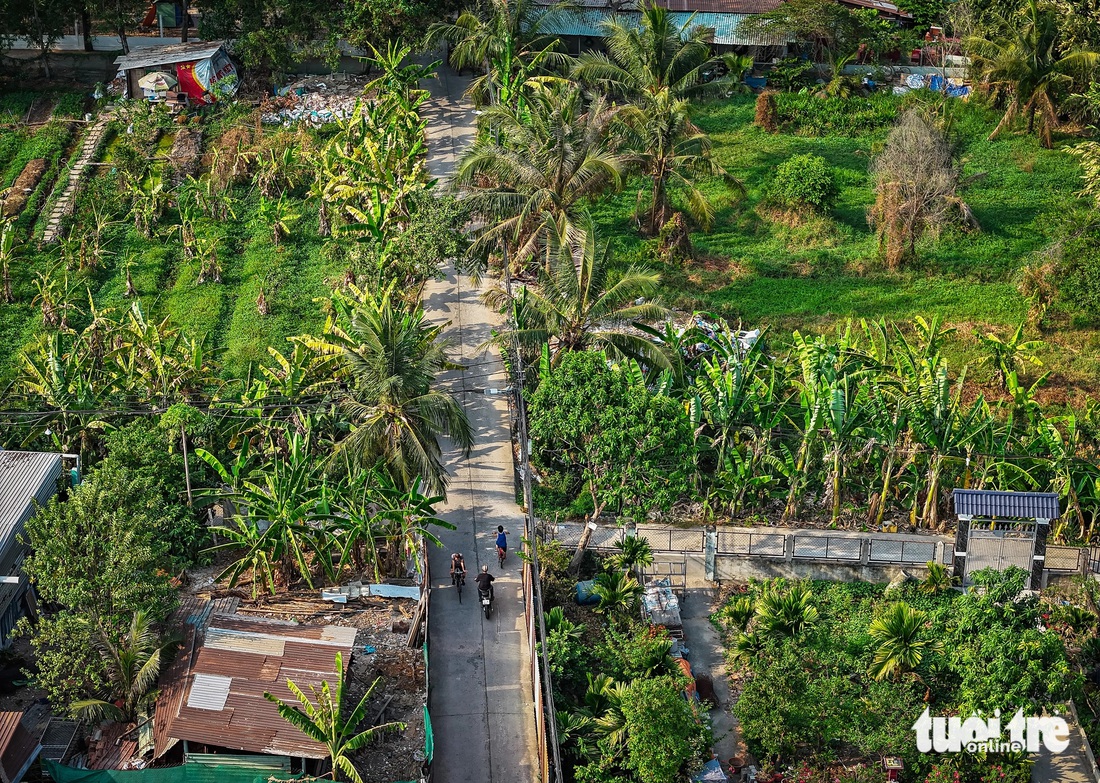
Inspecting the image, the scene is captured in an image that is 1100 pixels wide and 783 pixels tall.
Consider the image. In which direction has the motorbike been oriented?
away from the camera

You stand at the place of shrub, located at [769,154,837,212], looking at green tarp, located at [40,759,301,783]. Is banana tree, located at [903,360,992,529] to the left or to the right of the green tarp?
left

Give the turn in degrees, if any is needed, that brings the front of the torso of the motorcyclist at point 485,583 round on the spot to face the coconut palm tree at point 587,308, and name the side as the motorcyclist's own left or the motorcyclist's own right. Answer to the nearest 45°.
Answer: approximately 45° to the motorcyclist's own right

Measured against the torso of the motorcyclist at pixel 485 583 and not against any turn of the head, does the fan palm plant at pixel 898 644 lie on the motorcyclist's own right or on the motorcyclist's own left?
on the motorcyclist's own right

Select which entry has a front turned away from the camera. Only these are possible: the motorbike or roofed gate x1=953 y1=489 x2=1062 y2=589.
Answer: the motorbike

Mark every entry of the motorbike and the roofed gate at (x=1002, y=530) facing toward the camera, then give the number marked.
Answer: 1

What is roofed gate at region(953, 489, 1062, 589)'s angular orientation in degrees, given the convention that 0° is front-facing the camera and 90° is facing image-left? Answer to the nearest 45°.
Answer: approximately 0°

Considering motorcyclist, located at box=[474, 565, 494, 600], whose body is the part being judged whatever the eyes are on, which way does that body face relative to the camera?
away from the camera

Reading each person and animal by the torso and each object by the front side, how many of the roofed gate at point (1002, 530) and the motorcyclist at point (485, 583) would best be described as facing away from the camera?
1
